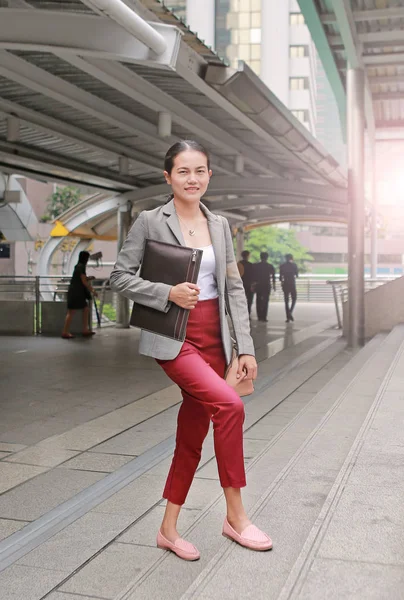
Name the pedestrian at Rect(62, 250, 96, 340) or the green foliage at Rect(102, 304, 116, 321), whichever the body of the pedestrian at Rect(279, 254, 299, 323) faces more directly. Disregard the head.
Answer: the green foliage

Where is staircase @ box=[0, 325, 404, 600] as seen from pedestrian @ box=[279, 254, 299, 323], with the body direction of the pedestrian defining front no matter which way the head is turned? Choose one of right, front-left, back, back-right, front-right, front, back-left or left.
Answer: back

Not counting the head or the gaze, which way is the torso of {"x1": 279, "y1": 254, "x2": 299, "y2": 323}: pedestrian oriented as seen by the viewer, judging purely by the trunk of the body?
away from the camera

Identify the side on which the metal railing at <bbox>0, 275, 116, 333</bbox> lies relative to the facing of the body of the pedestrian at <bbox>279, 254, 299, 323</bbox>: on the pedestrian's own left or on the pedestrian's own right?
on the pedestrian's own left

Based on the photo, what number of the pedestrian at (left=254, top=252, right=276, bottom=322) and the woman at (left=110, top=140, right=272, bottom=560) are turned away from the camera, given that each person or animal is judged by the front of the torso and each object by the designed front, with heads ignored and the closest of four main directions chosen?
1

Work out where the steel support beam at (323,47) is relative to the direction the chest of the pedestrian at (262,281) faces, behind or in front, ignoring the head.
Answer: behind

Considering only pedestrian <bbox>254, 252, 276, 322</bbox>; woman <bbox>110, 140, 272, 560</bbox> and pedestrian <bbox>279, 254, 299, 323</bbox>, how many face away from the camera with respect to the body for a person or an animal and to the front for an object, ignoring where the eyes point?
2

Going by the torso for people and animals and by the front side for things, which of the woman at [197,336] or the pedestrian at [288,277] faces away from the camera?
the pedestrian

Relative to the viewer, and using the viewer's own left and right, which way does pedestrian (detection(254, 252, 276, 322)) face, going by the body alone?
facing away from the viewer

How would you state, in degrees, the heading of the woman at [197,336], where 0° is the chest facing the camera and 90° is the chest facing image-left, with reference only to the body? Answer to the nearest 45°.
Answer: approximately 315°

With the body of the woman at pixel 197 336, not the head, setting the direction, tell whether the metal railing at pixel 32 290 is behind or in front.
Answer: behind

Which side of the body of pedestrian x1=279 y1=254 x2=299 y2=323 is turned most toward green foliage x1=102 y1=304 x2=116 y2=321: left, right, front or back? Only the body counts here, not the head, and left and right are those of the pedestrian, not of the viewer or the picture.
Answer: left

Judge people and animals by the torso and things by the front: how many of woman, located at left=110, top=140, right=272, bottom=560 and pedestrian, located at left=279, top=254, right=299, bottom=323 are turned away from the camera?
1

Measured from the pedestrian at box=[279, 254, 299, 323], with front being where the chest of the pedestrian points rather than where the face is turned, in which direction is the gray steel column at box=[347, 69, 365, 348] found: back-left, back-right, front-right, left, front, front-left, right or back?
back

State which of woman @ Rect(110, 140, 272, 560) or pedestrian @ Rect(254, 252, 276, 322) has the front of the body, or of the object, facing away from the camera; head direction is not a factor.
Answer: the pedestrian
